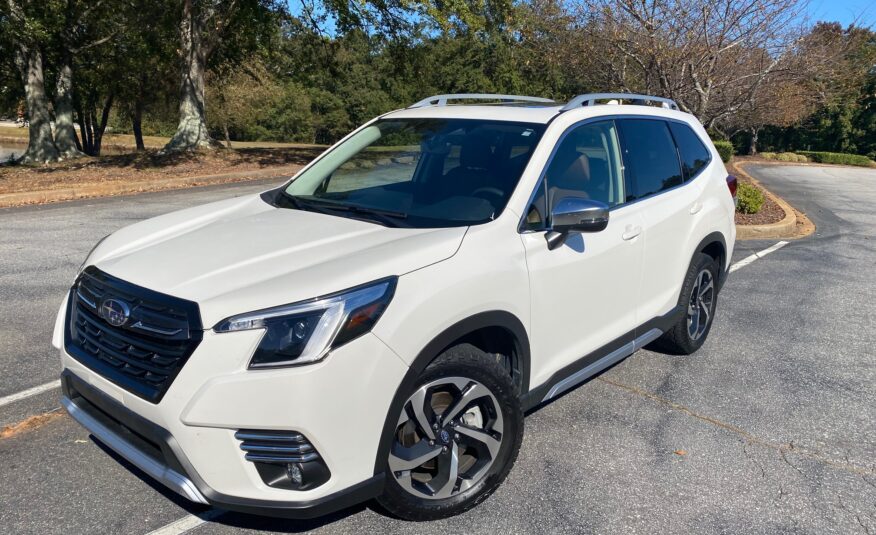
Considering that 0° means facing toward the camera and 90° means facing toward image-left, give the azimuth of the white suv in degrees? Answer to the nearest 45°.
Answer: approximately 45°

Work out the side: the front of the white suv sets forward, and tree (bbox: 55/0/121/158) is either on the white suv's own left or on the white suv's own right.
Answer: on the white suv's own right

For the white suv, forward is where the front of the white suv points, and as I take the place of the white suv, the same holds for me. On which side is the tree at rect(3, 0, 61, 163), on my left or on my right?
on my right

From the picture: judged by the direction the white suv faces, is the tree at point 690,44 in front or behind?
behind

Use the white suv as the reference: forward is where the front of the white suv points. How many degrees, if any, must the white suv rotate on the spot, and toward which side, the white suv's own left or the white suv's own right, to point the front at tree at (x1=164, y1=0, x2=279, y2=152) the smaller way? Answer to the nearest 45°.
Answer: approximately 135° to the white suv's own right

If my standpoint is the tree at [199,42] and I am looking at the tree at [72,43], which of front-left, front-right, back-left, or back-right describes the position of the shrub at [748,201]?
back-left

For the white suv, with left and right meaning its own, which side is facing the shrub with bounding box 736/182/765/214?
back

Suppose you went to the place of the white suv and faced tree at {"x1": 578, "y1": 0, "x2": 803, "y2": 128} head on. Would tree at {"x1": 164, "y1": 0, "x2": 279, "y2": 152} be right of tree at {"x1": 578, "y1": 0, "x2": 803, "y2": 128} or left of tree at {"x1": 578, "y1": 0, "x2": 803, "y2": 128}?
left

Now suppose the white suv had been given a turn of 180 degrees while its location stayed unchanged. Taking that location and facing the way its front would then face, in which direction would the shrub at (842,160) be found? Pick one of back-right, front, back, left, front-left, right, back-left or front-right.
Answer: front
